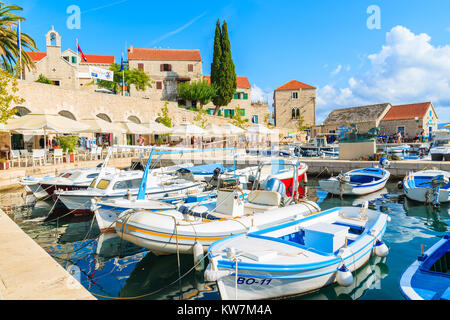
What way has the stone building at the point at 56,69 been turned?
toward the camera

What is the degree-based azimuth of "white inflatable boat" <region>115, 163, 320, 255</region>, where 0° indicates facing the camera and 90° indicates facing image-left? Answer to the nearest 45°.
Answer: approximately 45°

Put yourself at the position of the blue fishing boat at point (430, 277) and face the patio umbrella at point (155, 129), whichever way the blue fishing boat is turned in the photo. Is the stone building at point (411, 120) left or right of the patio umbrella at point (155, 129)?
right

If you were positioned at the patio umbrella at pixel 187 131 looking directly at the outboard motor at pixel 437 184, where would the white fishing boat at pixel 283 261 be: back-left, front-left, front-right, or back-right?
front-right

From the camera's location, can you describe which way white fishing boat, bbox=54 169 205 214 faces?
facing the viewer and to the left of the viewer

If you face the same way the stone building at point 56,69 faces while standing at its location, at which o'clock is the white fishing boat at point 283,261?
The white fishing boat is roughly at 12 o'clock from the stone building.

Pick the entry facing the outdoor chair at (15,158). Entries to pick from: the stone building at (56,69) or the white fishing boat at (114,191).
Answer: the stone building

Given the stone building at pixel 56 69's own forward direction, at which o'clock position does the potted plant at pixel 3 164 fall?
The potted plant is roughly at 12 o'clock from the stone building.

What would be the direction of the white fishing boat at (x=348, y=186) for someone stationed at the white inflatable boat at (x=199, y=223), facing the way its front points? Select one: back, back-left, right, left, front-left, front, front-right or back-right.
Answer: back

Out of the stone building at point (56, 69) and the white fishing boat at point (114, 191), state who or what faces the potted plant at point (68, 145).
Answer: the stone building

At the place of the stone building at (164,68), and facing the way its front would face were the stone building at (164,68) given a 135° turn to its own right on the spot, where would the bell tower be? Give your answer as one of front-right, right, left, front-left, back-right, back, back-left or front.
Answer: front-left

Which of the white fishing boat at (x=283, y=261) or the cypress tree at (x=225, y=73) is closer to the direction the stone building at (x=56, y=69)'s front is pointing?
the white fishing boat

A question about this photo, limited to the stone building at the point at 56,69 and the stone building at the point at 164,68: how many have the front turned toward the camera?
2

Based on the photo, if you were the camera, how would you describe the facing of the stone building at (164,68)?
facing the viewer

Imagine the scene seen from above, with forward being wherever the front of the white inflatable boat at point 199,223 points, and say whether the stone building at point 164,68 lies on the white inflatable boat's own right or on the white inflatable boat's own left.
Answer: on the white inflatable boat's own right
